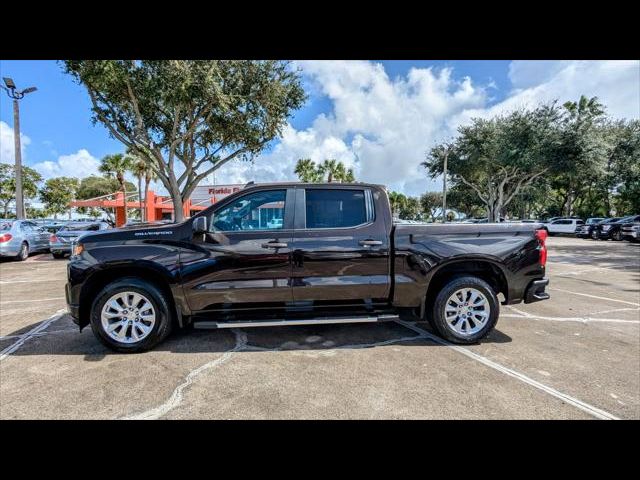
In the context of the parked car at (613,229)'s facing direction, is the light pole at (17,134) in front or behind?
in front

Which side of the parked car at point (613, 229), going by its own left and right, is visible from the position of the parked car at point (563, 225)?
right

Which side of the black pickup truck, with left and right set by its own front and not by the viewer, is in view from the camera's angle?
left

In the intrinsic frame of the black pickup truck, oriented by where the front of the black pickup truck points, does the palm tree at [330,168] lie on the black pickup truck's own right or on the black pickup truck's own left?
on the black pickup truck's own right

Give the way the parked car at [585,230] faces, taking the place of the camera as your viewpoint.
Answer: facing the viewer and to the left of the viewer

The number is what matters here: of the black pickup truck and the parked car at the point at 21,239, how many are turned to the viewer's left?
1

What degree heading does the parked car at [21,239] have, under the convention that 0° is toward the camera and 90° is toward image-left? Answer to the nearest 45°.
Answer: approximately 225°

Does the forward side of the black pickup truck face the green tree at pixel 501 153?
no

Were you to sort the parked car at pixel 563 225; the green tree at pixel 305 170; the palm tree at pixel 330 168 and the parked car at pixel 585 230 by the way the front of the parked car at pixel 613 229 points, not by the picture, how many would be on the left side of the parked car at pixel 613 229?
0

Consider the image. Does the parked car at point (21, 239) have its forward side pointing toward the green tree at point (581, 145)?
no

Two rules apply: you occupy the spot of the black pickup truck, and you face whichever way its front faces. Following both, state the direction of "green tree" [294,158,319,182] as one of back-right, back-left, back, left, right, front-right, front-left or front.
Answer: right

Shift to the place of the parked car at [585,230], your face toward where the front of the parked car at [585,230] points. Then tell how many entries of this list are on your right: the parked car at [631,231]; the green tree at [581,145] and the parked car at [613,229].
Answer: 0

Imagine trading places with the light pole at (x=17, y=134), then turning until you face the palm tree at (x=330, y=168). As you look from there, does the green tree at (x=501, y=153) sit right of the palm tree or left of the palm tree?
right

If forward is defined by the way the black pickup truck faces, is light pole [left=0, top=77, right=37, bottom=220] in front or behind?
in front

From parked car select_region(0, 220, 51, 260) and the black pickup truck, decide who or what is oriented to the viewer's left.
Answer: the black pickup truck
